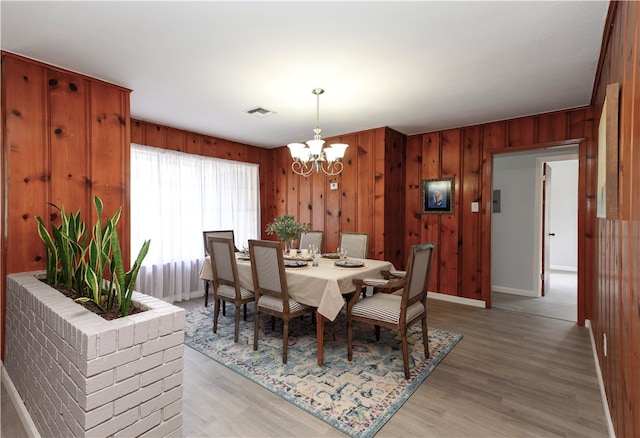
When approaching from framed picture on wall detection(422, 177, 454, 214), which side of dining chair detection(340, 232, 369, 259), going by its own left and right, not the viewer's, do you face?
back

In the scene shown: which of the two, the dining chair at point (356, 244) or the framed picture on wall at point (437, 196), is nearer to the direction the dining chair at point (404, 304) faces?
the dining chair

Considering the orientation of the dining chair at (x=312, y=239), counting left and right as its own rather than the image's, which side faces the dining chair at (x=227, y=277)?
front

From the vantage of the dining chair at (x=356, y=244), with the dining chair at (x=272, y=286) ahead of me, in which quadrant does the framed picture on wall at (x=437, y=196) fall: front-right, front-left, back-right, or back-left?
back-left

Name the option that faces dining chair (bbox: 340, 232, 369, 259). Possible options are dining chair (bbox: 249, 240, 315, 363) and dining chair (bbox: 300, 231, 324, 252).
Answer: dining chair (bbox: 249, 240, 315, 363)

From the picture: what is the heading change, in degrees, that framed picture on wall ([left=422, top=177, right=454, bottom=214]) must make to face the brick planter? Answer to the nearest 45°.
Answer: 0° — it already faces it

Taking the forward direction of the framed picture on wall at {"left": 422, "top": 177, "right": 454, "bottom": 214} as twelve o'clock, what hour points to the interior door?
The interior door is roughly at 8 o'clock from the framed picture on wall.

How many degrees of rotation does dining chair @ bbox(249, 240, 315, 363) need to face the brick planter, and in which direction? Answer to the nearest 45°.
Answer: approximately 180°

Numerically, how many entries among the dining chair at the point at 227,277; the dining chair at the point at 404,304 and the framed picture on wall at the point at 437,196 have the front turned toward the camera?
1

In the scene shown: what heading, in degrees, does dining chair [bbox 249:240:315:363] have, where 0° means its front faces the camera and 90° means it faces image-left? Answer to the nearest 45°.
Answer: approximately 225°

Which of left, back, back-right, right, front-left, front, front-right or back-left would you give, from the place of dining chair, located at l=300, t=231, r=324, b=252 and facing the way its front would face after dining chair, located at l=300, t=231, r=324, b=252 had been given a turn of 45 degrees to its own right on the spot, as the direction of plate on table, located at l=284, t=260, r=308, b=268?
left

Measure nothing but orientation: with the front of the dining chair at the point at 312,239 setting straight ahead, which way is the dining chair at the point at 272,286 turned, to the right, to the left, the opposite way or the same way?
the opposite way

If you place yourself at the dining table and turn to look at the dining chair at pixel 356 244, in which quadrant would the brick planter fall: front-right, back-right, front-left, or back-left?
back-left

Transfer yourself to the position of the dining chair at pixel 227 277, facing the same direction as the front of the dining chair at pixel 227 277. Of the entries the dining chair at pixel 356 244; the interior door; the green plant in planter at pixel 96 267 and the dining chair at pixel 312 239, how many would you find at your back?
1

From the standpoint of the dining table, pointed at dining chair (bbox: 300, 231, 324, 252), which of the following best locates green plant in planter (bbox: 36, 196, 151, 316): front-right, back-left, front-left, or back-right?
back-left

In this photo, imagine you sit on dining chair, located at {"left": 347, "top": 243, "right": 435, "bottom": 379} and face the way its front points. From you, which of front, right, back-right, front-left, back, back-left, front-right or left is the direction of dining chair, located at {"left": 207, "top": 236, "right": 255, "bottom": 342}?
front-left
